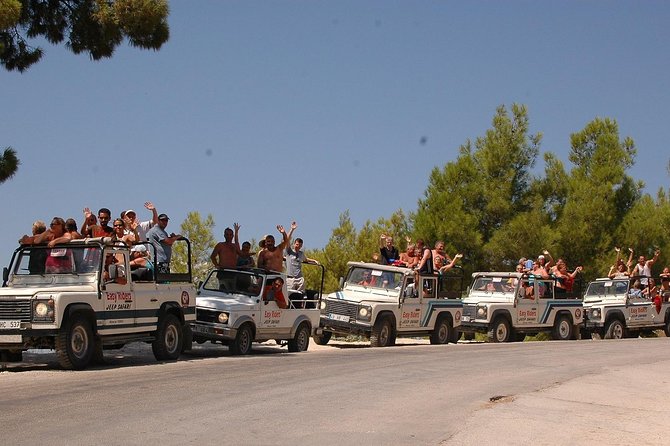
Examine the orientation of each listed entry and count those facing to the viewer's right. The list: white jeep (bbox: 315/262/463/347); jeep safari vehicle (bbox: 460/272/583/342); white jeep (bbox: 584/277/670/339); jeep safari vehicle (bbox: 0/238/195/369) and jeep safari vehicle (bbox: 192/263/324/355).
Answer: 0

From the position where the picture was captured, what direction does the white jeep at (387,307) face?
facing the viewer and to the left of the viewer

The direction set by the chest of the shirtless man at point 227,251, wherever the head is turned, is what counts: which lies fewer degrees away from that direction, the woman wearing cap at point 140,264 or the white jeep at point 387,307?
the woman wearing cap

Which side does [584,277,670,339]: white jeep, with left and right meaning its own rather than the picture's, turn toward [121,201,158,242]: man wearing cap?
front

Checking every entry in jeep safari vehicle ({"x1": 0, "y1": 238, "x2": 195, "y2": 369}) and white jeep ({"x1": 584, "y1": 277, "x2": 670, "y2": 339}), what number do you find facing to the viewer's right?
0

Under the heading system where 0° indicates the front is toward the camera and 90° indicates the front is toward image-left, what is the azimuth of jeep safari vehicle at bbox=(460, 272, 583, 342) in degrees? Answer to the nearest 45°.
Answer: approximately 45°

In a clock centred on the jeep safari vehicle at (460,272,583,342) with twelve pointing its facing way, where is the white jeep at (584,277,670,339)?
The white jeep is roughly at 6 o'clock from the jeep safari vehicle.

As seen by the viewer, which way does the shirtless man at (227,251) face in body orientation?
toward the camera

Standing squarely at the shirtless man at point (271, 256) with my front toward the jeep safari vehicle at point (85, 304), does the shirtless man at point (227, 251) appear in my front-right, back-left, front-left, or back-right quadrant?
front-right

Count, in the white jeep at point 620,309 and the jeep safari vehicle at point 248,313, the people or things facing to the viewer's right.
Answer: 0

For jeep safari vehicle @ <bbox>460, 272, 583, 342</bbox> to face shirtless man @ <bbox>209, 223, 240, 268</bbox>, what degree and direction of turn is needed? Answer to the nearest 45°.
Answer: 0° — it already faces them

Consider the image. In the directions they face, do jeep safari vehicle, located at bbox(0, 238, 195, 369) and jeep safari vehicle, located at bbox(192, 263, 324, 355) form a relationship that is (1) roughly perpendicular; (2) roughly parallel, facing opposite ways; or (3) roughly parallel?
roughly parallel

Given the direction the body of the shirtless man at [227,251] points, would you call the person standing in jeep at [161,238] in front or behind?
in front

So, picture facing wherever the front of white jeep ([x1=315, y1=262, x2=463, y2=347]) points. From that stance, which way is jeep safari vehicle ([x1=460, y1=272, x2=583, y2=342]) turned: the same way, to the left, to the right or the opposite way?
the same way

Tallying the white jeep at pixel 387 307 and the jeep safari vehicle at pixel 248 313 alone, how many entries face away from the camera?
0
